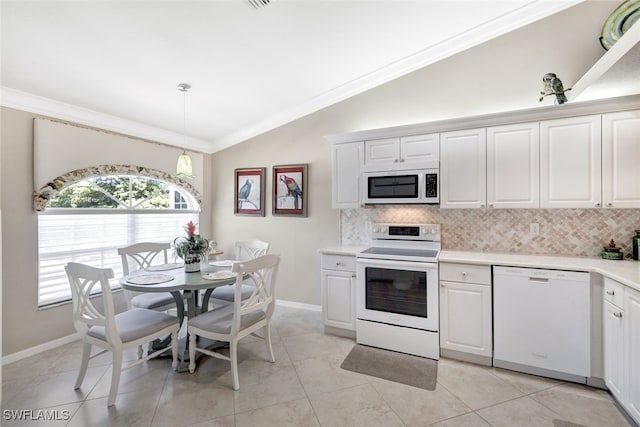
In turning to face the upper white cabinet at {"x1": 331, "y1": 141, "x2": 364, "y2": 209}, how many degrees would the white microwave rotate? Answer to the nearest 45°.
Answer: approximately 90° to its right

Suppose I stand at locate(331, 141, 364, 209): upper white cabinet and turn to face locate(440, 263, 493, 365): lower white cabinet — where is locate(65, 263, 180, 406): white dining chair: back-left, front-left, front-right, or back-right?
back-right

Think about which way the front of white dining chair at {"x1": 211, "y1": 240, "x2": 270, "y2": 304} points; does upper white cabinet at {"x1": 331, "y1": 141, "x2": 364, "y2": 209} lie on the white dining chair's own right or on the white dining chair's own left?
on the white dining chair's own left

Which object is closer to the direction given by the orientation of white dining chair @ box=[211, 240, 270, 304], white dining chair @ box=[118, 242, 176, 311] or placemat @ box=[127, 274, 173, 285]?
the placemat

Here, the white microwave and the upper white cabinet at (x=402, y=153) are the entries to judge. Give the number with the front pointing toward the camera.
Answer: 2

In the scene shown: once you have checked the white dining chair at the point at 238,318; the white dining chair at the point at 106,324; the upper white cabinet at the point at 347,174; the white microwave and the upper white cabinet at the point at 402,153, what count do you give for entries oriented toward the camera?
3

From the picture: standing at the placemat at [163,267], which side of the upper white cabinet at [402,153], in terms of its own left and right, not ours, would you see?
right
